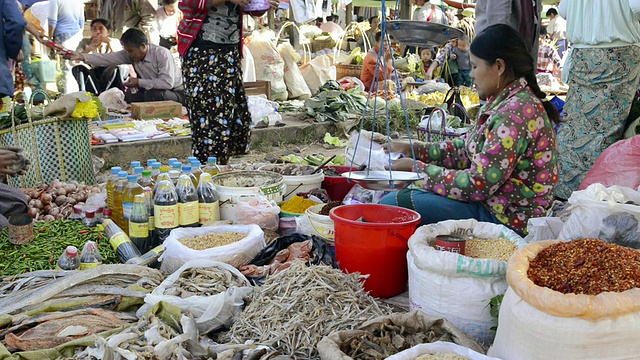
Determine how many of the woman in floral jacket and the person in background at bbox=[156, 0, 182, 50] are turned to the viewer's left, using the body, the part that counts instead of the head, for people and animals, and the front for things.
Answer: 1

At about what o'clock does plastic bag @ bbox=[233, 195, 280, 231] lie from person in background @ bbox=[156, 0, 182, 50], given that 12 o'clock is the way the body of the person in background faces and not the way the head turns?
The plastic bag is roughly at 12 o'clock from the person in background.

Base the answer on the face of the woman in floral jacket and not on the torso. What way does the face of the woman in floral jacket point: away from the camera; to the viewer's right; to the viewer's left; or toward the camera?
to the viewer's left

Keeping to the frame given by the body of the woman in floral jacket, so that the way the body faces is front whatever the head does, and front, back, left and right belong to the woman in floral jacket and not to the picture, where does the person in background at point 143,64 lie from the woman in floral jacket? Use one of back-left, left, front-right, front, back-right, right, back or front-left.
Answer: front-right

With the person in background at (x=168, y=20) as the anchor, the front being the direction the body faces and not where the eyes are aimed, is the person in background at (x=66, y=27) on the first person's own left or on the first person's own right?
on the first person's own right

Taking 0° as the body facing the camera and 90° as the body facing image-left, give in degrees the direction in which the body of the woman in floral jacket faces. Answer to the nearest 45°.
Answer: approximately 90°

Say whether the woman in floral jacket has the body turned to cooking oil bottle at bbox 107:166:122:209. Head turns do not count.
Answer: yes

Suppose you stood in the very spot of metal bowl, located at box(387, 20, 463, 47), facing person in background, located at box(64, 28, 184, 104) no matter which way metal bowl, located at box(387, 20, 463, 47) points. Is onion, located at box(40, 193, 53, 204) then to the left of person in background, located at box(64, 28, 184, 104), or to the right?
left

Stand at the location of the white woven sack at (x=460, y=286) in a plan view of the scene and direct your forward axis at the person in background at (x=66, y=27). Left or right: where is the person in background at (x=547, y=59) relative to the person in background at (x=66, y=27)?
right
